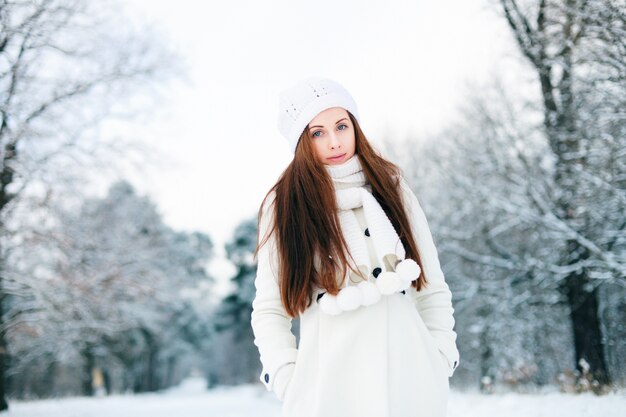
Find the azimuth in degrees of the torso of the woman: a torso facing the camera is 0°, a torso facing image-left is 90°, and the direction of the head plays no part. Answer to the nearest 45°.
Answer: approximately 0°

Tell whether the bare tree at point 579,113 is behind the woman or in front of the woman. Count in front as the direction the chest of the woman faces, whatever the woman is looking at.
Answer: behind
